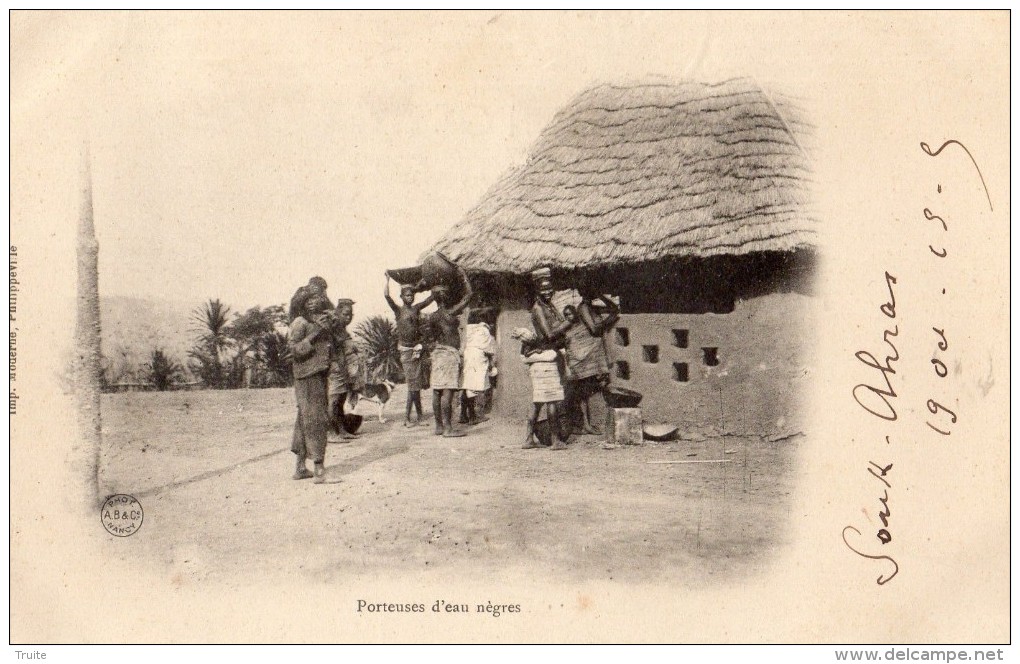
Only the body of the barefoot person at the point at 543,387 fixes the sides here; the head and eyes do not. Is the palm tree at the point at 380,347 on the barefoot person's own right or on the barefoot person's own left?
on the barefoot person's own right

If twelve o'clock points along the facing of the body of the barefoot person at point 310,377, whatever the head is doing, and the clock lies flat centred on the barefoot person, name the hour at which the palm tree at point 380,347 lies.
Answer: The palm tree is roughly at 8 o'clock from the barefoot person.

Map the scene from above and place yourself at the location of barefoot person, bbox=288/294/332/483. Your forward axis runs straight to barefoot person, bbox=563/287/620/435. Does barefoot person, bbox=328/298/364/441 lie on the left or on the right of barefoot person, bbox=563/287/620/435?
left

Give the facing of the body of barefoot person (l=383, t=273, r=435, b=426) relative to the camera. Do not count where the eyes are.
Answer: toward the camera

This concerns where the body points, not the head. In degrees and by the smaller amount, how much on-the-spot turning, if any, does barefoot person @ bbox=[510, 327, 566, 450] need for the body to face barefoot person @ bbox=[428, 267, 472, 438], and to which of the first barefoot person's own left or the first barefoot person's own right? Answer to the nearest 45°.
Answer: approximately 90° to the first barefoot person's own right

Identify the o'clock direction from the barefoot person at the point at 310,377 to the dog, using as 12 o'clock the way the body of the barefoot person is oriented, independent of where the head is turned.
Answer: The dog is roughly at 8 o'clock from the barefoot person.

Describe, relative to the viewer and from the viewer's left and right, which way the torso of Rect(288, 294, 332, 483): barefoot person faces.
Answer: facing the viewer and to the right of the viewer

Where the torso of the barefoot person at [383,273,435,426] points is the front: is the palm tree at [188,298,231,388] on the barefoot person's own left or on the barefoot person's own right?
on the barefoot person's own right
